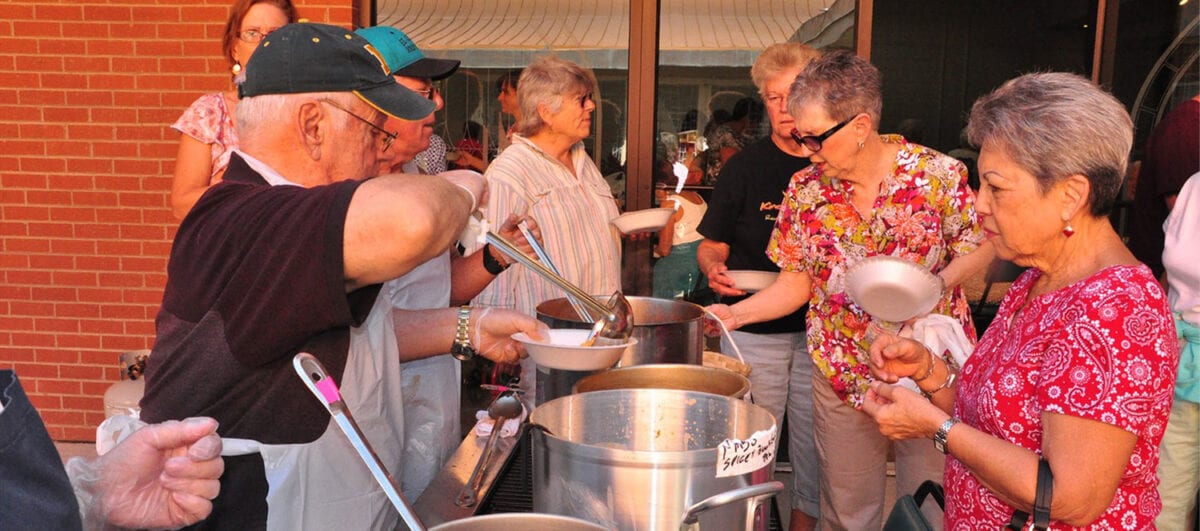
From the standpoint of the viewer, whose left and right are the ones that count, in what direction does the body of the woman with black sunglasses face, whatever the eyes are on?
facing the viewer and to the left of the viewer

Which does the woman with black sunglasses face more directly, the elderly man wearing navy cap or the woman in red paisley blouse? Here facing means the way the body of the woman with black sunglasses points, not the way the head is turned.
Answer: the elderly man wearing navy cap

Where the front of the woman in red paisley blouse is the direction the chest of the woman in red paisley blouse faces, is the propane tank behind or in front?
in front

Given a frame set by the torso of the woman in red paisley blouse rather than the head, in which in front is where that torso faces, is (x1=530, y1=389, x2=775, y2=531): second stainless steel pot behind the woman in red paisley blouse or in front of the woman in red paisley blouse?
in front

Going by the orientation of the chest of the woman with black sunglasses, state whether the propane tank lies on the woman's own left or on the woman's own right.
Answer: on the woman's own right

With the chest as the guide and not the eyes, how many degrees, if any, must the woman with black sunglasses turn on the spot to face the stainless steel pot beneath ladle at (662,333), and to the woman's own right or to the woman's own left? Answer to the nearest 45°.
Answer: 0° — they already face it

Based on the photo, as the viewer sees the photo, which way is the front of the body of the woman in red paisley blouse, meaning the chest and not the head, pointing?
to the viewer's left

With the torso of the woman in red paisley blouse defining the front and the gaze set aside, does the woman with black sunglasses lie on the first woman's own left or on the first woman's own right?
on the first woman's own right

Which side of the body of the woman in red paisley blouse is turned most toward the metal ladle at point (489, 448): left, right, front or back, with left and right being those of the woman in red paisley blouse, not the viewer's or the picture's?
front

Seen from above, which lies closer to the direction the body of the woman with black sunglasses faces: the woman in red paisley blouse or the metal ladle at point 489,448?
the metal ladle

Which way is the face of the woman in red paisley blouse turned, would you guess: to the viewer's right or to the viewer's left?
to the viewer's left

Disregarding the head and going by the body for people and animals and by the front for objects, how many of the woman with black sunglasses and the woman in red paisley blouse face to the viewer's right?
0

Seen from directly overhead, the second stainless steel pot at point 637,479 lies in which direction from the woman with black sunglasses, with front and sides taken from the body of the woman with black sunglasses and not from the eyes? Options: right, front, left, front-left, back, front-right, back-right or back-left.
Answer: front-left

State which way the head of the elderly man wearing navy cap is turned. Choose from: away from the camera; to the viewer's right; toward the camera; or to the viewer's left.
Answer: to the viewer's right
